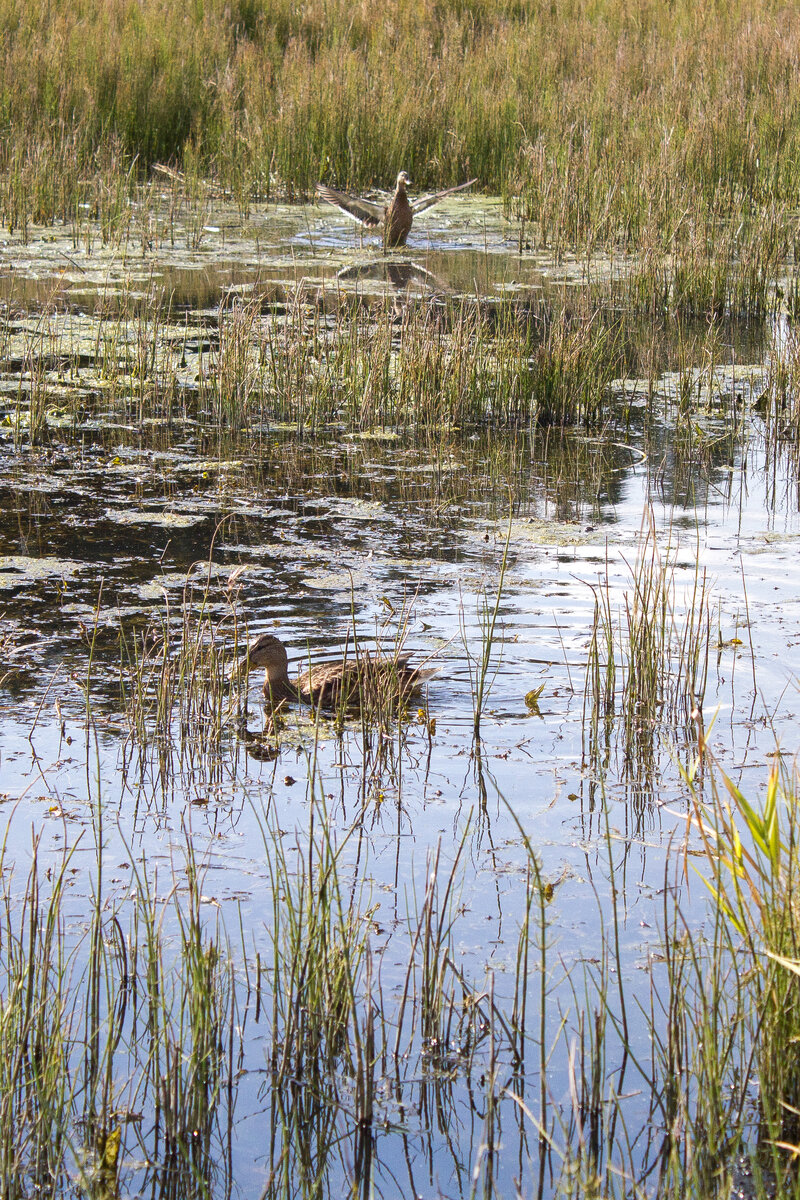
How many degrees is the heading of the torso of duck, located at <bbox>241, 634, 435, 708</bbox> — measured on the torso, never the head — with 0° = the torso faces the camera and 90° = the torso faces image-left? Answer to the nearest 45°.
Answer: approximately 90°

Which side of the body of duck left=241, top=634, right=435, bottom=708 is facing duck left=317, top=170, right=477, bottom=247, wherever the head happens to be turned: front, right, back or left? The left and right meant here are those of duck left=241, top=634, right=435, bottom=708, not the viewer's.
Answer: right

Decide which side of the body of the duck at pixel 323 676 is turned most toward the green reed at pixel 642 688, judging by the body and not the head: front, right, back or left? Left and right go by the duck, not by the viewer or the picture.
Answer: back
